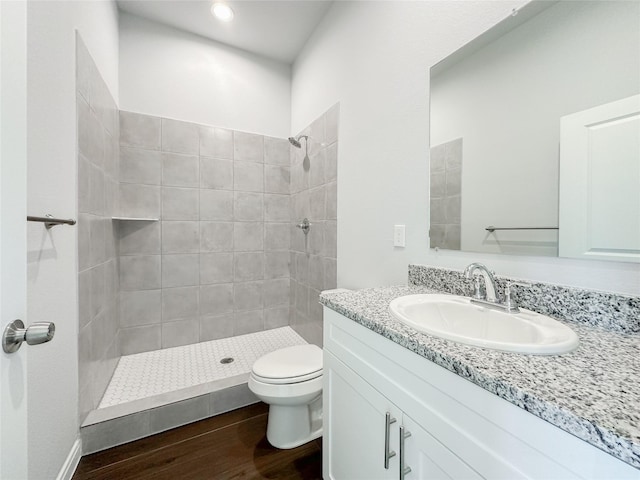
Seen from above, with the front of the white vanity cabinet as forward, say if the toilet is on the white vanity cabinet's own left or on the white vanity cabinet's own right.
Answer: on the white vanity cabinet's own right

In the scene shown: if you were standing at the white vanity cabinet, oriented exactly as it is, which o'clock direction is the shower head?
The shower head is roughly at 3 o'clock from the white vanity cabinet.

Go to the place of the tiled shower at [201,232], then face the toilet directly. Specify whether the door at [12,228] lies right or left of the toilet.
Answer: right

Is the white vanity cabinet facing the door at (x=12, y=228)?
yes

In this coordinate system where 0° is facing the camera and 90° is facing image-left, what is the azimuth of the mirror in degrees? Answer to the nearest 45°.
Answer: approximately 45°

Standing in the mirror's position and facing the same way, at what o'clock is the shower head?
The shower head is roughly at 2 o'clock from the mirror.
